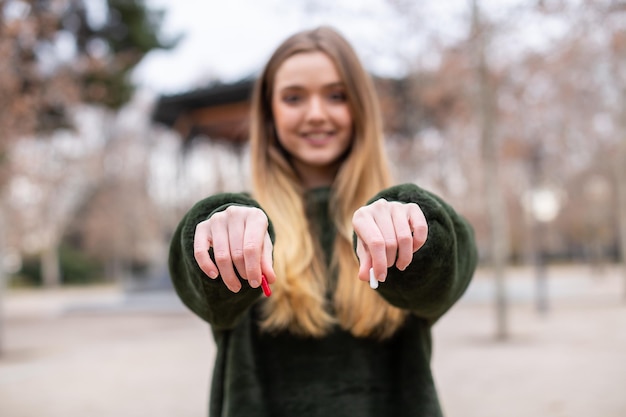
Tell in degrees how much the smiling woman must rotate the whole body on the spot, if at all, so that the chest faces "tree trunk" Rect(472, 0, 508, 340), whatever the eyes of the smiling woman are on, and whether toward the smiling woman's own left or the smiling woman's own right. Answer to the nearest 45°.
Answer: approximately 180°

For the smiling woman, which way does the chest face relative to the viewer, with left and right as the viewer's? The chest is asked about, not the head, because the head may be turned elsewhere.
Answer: facing the viewer

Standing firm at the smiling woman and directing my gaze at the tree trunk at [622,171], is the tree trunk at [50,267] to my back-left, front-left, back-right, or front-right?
front-left

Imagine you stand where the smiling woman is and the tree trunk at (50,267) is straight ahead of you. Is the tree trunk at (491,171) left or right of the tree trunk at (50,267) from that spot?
right

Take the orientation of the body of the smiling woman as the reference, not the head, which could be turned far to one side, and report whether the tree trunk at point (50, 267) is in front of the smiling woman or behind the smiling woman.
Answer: behind

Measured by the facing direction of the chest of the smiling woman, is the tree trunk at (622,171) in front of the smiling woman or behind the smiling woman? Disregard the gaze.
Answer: behind
